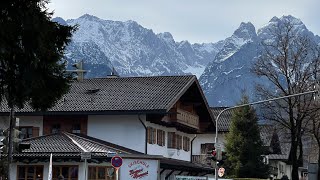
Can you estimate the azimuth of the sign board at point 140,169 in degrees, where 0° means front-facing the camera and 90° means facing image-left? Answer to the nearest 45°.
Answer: approximately 0°
